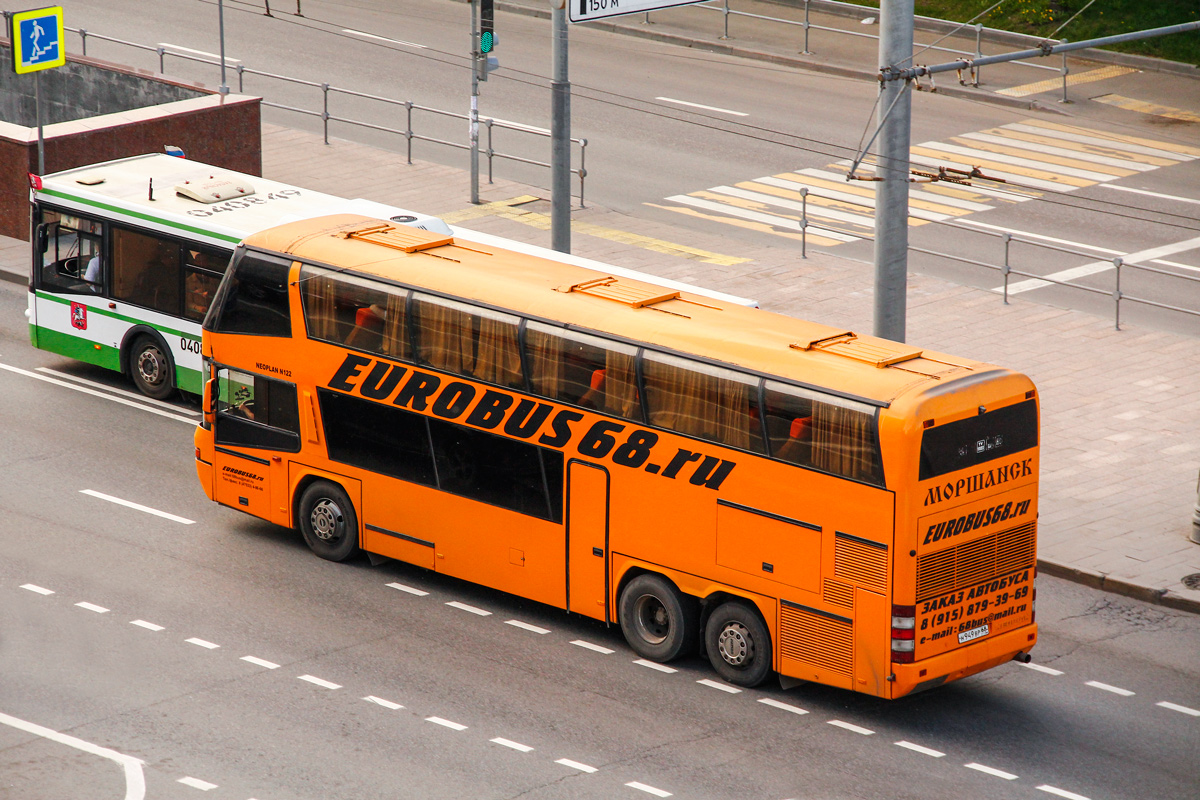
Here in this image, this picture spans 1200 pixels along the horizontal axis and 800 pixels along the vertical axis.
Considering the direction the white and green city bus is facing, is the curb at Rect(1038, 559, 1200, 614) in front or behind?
behind

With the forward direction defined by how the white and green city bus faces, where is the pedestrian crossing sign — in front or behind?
in front

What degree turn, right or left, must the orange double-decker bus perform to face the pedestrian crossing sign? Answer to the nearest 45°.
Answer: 0° — it already faces it

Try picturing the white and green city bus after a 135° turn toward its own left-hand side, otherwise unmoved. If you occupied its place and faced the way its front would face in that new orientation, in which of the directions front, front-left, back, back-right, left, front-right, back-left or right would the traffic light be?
back-left

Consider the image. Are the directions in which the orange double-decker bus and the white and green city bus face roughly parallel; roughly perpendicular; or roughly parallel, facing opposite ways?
roughly parallel

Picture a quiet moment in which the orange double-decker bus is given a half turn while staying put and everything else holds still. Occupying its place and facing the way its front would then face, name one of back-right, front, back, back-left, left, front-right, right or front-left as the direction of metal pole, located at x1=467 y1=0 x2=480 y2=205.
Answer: back-left

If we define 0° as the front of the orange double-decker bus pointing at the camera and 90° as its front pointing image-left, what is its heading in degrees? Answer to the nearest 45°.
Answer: approximately 135°

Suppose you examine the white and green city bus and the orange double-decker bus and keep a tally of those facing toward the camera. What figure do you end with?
0

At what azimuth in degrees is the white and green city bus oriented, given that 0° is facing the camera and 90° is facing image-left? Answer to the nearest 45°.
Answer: approximately 135°

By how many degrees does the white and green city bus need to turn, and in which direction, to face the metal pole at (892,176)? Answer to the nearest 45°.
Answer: approximately 180°

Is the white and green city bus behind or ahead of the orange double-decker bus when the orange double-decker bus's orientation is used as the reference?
ahead

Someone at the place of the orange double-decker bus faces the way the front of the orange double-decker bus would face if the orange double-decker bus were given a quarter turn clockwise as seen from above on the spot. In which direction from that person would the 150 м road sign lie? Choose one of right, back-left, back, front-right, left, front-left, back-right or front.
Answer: front-left
